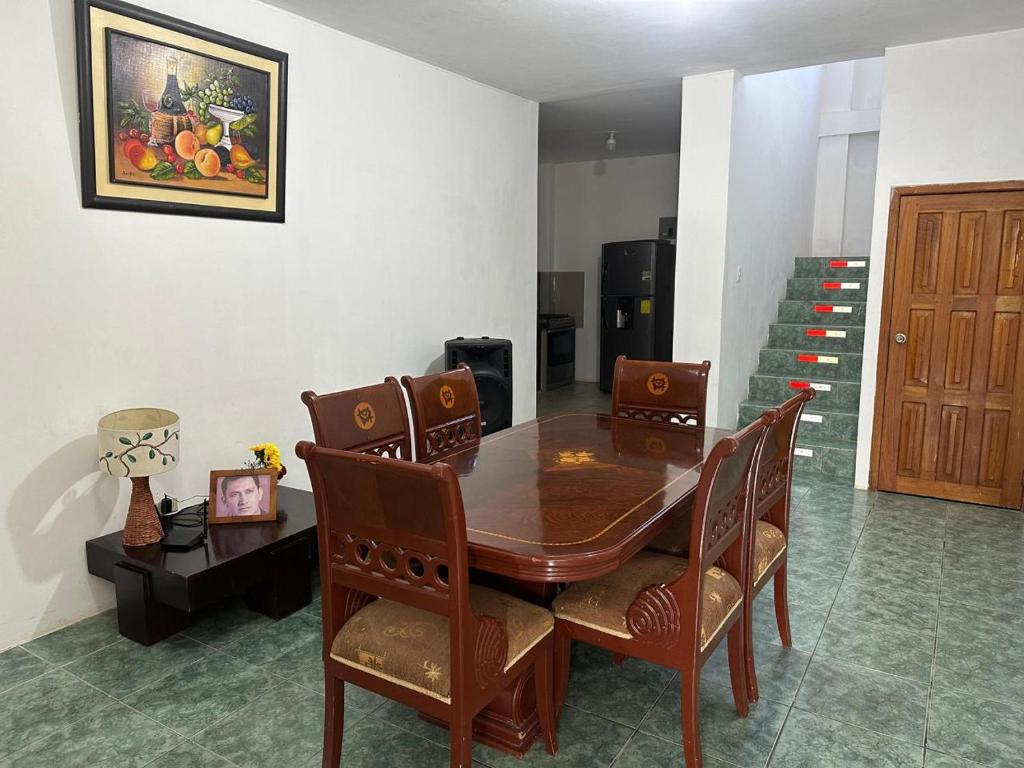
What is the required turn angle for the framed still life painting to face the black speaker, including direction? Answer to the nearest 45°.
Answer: approximately 45° to its left

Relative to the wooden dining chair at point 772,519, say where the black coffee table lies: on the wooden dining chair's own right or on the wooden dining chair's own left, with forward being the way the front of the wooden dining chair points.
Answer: on the wooden dining chair's own left

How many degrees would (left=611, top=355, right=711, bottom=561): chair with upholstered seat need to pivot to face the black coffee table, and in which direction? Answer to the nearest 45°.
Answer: approximately 45° to its right

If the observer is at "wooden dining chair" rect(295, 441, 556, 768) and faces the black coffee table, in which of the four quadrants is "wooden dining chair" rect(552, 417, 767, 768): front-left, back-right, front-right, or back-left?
back-right

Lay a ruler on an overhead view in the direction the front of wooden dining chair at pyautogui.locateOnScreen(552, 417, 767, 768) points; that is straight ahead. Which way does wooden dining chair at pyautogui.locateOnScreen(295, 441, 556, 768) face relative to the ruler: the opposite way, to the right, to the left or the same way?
to the right

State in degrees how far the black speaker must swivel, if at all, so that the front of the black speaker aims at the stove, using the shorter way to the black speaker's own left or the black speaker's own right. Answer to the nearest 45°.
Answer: approximately 180°

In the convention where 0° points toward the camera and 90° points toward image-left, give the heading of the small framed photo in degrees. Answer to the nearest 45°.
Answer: approximately 0°

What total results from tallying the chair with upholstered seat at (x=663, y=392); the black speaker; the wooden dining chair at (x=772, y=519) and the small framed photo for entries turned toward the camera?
3

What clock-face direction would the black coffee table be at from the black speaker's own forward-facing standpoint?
The black coffee table is roughly at 1 o'clock from the black speaker.

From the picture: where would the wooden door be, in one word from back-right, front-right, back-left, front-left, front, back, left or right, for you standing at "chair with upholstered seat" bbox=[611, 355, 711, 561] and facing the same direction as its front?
back-left

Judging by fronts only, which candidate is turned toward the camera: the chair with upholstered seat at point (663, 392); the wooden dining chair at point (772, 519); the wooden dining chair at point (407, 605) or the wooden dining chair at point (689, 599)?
the chair with upholstered seat

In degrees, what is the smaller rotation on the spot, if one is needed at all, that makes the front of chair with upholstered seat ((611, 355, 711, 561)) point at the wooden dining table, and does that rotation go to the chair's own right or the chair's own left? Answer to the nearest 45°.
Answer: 0° — it already faces it

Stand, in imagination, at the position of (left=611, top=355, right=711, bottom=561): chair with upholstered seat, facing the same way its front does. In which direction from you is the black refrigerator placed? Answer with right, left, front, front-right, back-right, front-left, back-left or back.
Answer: back
